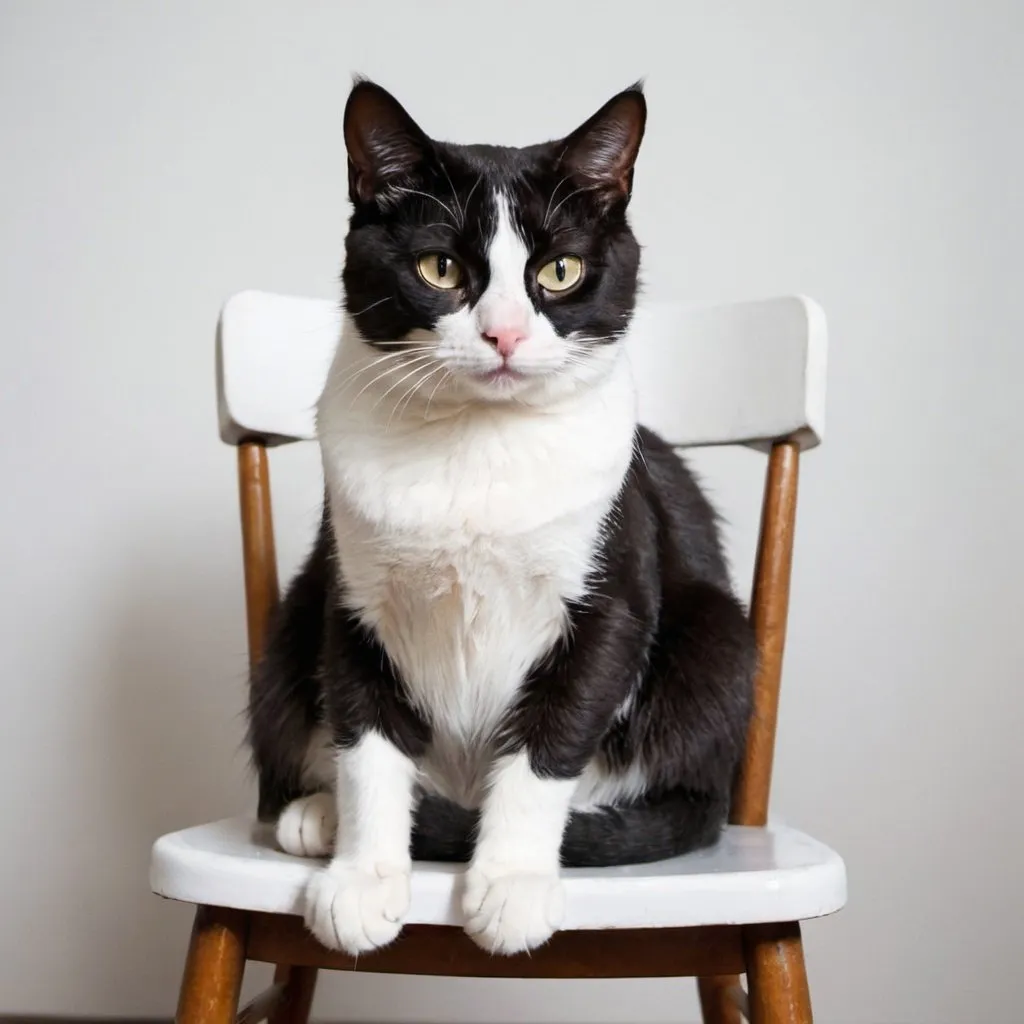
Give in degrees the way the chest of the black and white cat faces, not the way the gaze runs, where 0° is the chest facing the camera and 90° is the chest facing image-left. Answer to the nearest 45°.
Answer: approximately 0°

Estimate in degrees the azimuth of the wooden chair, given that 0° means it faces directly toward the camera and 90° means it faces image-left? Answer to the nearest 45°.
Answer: approximately 0°
